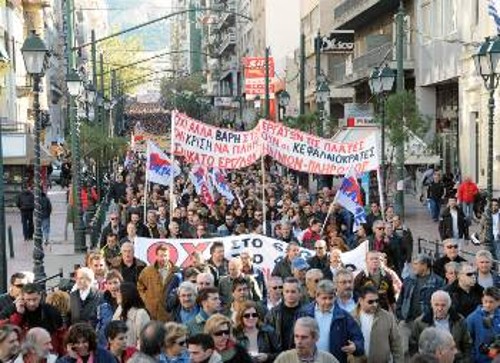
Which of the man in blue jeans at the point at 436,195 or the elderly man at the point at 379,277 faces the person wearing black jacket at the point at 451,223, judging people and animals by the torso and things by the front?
the man in blue jeans

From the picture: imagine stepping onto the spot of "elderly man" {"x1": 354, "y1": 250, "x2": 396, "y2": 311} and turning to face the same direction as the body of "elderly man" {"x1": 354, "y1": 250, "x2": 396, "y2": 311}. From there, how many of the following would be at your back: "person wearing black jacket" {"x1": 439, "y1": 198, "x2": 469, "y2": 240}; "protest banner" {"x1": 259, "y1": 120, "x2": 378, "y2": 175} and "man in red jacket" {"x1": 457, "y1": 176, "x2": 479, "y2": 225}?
3

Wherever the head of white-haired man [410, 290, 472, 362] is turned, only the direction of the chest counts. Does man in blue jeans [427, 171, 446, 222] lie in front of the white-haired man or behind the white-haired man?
behind

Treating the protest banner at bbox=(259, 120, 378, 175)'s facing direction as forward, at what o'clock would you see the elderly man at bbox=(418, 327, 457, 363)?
The elderly man is roughly at 12 o'clock from the protest banner.

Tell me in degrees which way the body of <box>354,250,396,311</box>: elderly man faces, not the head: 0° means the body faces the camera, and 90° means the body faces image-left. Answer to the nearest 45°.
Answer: approximately 0°

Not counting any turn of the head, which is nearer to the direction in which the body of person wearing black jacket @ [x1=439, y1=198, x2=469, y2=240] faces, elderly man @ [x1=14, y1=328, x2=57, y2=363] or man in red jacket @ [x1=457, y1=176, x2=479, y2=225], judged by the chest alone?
the elderly man

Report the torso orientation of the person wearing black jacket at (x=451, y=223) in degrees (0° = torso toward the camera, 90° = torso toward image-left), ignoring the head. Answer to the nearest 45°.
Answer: approximately 0°

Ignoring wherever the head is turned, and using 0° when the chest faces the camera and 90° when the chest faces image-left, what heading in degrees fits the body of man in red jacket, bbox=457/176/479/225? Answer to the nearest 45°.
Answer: approximately 180°

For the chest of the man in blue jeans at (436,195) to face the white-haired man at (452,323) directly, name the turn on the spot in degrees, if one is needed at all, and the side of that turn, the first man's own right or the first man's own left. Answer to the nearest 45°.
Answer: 0° — they already face them

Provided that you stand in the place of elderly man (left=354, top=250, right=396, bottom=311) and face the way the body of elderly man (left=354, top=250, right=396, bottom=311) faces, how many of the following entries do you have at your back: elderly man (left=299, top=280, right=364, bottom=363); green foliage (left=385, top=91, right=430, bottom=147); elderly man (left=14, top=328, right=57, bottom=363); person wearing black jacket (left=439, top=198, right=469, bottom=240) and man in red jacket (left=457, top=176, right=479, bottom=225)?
3
